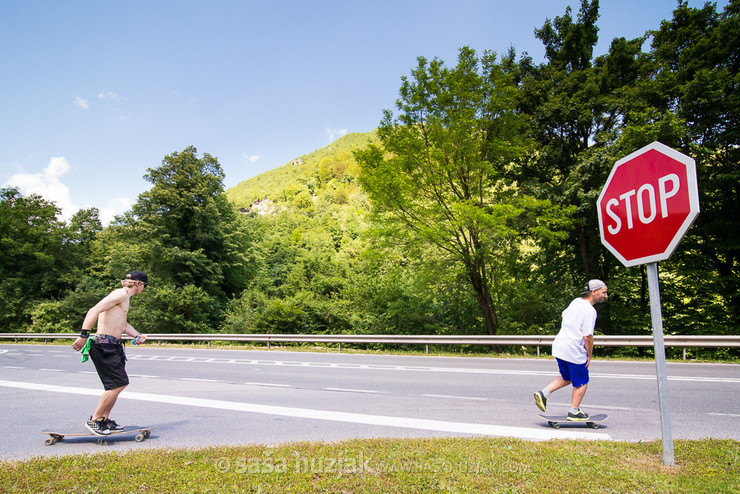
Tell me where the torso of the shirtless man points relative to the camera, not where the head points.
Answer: to the viewer's right

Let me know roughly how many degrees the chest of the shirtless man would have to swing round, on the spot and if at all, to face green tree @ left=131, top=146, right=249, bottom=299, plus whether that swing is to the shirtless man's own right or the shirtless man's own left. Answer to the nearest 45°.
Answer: approximately 90° to the shirtless man's own left

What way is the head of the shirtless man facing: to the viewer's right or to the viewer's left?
to the viewer's right

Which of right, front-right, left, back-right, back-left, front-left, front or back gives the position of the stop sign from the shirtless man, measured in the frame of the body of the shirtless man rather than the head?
front-right

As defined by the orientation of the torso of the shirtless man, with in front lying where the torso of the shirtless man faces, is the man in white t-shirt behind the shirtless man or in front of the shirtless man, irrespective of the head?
in front

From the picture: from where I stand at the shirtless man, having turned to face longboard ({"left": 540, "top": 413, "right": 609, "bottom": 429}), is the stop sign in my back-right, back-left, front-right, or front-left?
front-right

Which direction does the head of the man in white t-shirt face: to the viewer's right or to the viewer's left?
to the viewer's right

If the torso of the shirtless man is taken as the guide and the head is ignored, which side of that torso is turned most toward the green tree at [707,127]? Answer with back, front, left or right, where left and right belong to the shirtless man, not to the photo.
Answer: front
